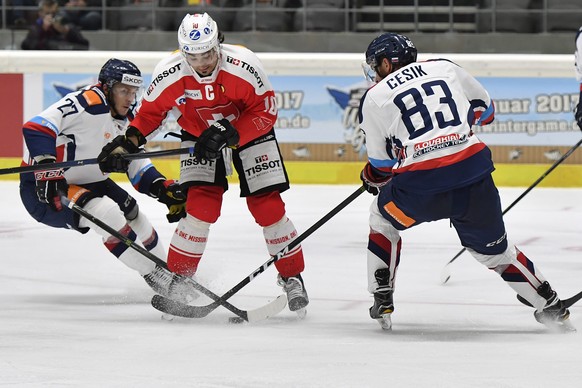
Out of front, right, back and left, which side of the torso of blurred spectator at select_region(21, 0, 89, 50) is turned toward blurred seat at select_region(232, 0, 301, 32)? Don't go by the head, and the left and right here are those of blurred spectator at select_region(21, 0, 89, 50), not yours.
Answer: left

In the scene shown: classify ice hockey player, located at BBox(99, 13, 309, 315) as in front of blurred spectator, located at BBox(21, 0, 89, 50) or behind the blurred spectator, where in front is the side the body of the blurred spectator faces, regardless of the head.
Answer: in front

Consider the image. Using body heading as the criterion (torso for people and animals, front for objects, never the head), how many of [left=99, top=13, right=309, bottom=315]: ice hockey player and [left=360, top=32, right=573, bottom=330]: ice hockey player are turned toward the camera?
1

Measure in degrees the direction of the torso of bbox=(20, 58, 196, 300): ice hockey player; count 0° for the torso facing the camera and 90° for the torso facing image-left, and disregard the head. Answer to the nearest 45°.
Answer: approximately 315°

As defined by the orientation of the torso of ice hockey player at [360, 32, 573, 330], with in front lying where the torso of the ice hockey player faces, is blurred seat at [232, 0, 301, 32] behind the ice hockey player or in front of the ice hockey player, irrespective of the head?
in front

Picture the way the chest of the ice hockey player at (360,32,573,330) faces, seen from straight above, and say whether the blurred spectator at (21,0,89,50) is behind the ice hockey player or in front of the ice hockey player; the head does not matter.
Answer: in front

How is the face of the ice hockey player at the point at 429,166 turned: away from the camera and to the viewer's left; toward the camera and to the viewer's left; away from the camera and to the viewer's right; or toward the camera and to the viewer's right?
away from the camera and to the viewer's left

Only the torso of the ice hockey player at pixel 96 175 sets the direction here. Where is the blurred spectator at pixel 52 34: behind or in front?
behind

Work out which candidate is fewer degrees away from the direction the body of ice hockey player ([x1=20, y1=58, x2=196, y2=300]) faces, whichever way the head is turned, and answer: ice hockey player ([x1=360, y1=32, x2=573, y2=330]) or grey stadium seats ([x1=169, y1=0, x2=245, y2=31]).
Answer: the ice hockey player
